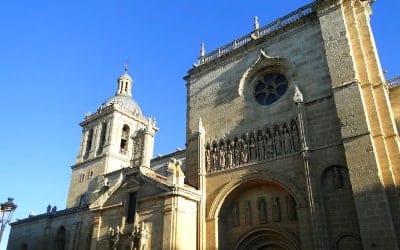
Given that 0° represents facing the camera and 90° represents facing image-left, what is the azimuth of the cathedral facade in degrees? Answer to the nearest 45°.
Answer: approximately 45°
